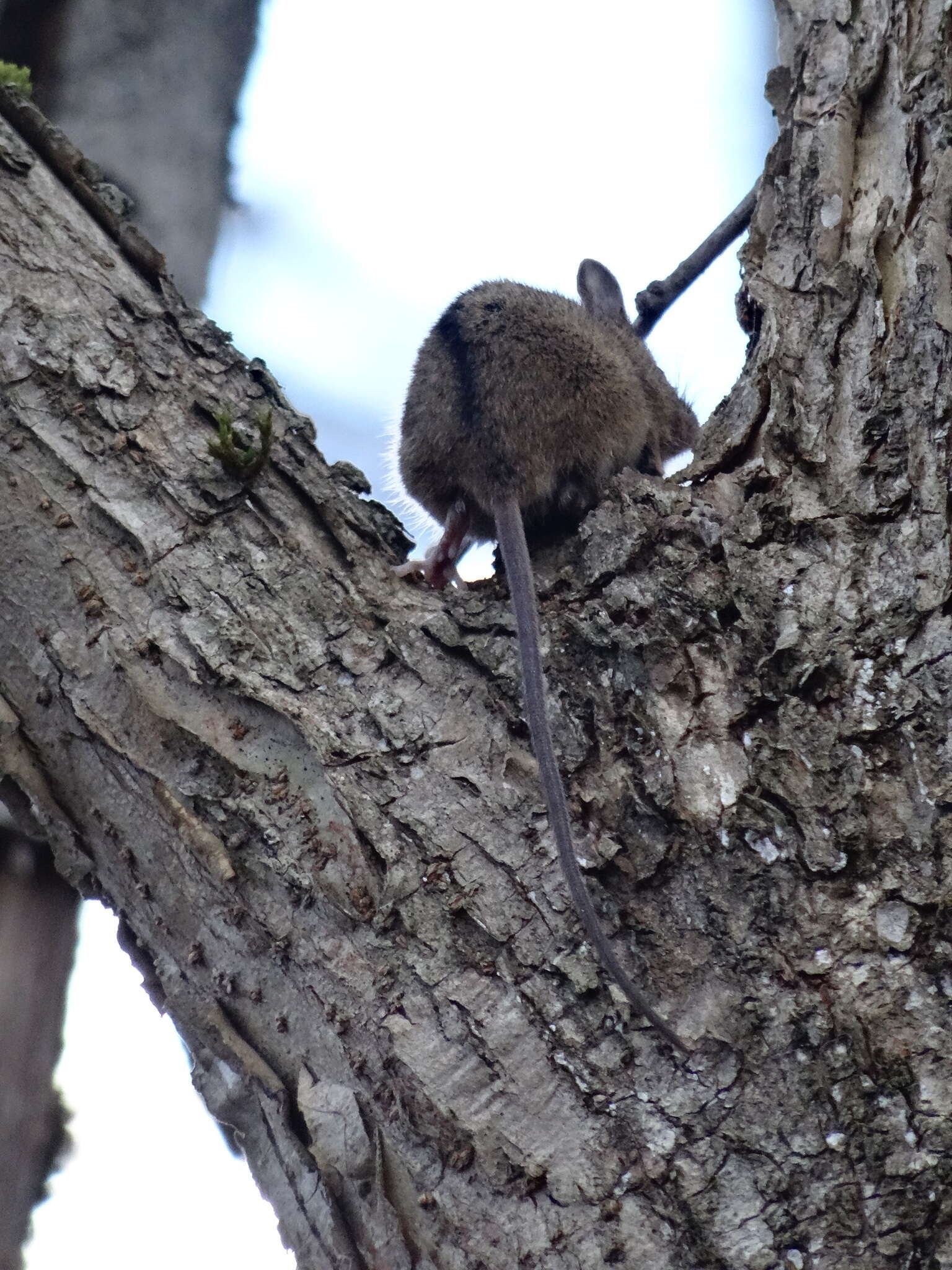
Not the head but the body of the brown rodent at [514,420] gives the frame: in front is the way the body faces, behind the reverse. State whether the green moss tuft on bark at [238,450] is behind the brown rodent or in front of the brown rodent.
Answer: behind

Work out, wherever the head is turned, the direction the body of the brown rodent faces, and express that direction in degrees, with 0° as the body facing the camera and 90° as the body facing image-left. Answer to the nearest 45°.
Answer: approximately 225°
